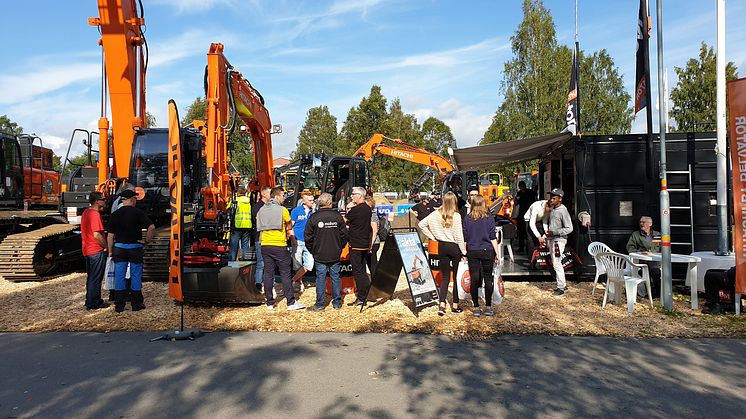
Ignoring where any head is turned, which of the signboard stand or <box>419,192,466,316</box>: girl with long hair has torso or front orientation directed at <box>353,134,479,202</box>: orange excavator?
the girl with long hair

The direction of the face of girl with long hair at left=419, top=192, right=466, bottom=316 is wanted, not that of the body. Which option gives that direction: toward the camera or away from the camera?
away from the camera

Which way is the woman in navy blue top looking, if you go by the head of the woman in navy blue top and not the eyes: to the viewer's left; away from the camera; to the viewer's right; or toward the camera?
away from the camera

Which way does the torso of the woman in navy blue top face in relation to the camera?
away from the camera

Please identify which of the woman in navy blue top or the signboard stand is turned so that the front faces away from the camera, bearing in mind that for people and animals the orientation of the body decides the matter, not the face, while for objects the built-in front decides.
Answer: the woman in navy blue top

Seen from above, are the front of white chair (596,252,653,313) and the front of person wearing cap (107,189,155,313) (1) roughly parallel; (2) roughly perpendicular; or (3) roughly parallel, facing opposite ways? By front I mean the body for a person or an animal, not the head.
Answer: roughly perpendicular

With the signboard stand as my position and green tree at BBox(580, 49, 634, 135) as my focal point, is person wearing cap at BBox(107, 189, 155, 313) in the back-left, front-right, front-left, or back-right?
back-left

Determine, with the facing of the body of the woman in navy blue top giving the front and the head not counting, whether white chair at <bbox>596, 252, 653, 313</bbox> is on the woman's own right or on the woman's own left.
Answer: on the woman's own right

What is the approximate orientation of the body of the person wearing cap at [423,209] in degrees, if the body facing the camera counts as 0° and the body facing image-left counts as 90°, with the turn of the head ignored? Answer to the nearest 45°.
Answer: approximately 0°
